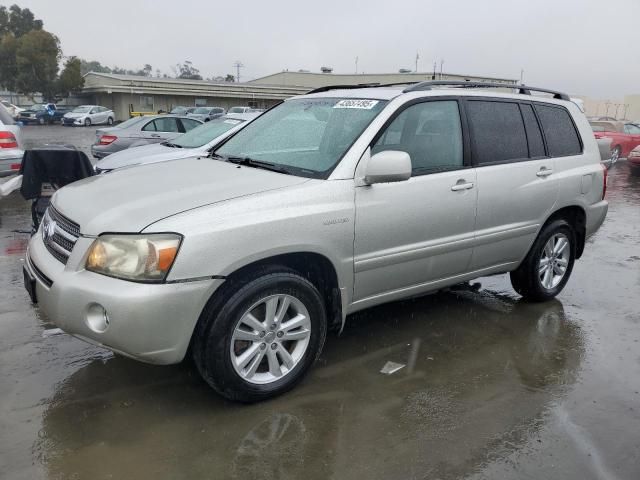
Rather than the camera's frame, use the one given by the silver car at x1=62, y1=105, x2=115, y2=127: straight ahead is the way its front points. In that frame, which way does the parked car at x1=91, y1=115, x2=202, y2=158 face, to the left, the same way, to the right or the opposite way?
the opposite way

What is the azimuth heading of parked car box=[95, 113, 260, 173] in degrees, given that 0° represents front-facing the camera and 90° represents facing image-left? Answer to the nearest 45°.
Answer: approximately 45°

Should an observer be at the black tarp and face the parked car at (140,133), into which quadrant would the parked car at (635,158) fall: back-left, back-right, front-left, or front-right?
front-right

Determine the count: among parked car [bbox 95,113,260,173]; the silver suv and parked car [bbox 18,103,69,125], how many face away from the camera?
0

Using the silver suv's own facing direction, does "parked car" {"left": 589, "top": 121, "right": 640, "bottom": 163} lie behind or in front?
behind

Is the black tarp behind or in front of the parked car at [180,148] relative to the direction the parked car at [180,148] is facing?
in front

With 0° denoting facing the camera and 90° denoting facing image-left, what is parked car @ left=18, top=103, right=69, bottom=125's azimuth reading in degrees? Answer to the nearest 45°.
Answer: approximately 45°

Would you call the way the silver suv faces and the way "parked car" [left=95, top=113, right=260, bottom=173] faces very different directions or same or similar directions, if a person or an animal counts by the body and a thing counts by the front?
same or similar directions

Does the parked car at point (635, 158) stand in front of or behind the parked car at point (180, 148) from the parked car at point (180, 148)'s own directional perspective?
behind

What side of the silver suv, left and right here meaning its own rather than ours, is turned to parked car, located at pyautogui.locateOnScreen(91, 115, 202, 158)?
right

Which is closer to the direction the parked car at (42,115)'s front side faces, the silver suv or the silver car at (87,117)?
the silver suv

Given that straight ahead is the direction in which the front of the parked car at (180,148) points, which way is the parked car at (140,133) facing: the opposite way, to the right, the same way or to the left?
the opposite way

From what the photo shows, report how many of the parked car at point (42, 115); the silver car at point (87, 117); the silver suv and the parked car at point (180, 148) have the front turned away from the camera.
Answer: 0

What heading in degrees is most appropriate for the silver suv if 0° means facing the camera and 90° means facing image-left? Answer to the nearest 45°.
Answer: approximately 45°
